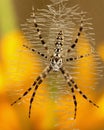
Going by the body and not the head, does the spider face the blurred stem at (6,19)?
no
